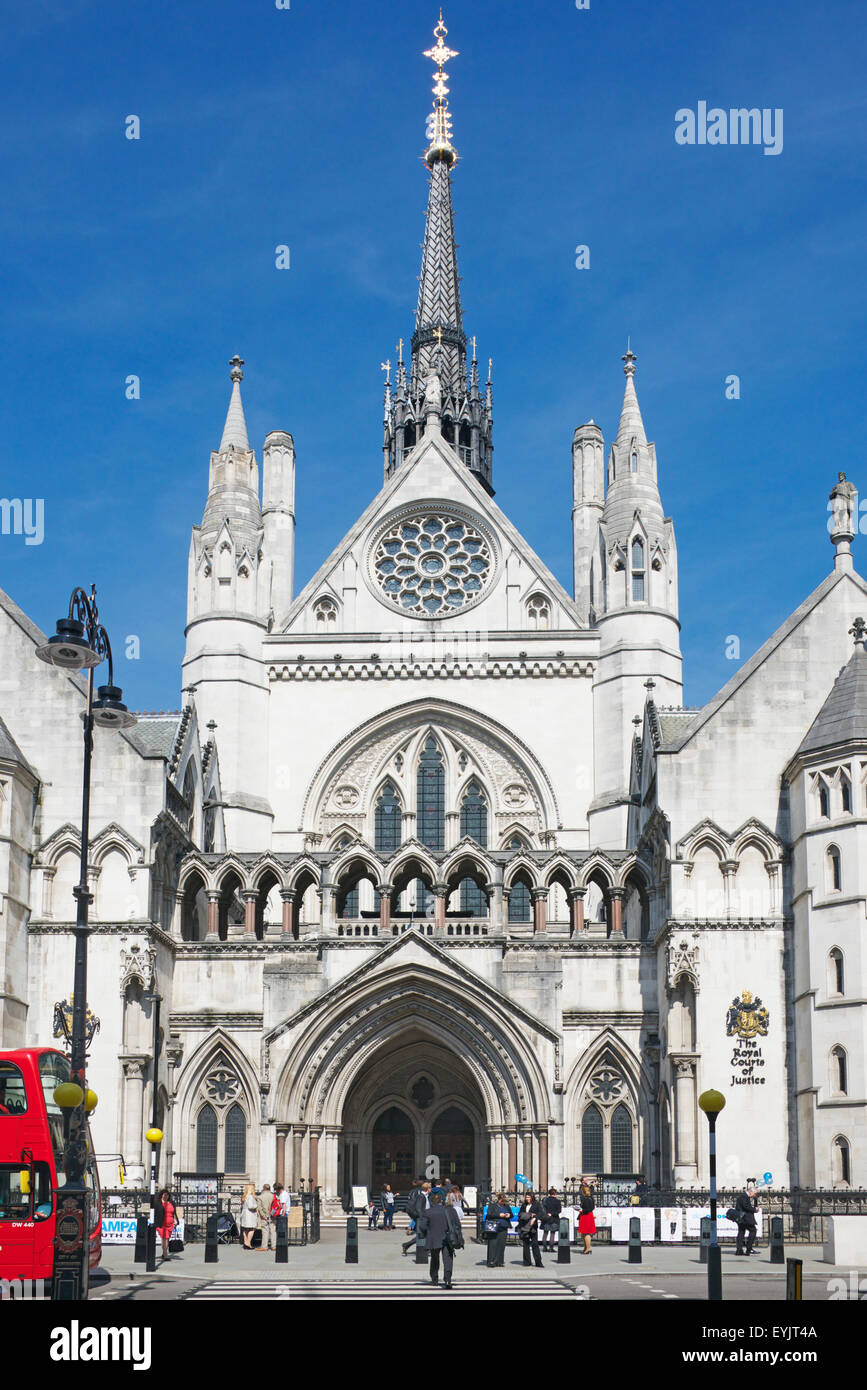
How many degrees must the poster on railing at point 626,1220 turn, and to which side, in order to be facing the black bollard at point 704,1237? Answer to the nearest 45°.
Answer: approximately 45° to its left

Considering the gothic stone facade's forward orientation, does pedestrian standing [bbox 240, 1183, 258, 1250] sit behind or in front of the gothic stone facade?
in front

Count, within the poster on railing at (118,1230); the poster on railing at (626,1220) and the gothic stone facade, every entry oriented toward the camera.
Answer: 3

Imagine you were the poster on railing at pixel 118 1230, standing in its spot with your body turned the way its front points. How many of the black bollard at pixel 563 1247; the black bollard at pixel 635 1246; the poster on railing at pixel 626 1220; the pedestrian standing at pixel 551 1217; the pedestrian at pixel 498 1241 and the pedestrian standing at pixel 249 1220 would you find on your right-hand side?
0

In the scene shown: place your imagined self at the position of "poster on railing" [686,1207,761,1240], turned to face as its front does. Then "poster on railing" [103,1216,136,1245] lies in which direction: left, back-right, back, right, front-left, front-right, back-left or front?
right

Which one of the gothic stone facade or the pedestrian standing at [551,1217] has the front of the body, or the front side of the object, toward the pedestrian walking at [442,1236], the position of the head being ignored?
the gothic stone facade

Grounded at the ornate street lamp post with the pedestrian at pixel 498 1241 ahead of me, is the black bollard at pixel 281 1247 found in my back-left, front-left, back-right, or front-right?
front-left

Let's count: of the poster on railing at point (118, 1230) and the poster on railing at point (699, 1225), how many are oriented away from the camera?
0

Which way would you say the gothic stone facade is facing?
toward the camera

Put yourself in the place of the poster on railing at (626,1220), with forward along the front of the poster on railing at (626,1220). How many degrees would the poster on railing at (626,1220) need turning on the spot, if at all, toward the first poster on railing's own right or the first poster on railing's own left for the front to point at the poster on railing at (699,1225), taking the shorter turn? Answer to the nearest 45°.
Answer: approximately 90° to the first poster on railing's own left

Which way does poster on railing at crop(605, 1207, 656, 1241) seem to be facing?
toward the camera

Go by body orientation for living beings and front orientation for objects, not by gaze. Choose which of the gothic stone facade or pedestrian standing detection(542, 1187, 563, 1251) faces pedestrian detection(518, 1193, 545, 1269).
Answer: the gothic stone facade

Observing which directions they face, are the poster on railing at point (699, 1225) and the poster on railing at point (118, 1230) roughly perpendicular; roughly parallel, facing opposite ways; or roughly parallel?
roughly parallel
